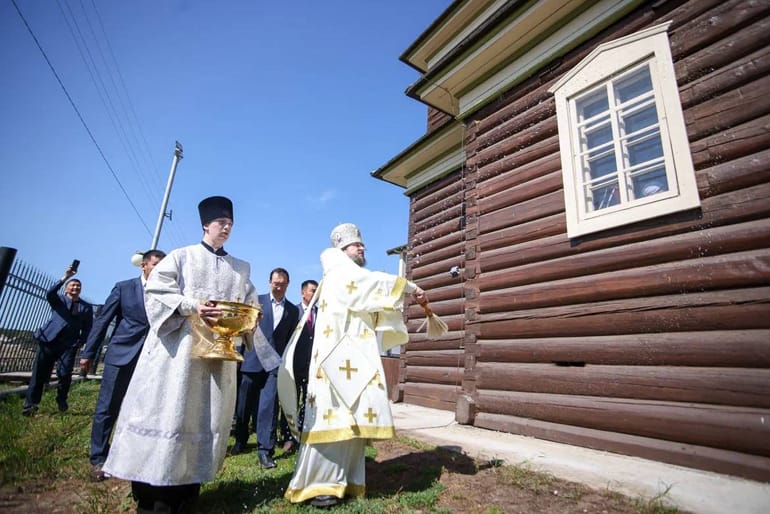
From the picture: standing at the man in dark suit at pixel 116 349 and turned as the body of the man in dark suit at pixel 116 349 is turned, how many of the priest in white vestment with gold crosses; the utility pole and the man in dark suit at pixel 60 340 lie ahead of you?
1

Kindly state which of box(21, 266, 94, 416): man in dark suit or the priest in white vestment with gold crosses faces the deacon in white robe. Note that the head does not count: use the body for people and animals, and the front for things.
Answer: the man in dark suit

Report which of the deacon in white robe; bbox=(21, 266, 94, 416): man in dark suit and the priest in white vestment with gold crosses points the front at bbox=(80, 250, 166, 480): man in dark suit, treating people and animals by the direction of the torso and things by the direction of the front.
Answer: bbox=(21, 266, 94, 416): man in dark suit

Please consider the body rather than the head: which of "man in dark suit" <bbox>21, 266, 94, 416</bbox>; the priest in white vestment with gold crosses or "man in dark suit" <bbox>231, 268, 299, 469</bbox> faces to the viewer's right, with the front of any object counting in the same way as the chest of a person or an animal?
the priest in white vestment with gold crosses

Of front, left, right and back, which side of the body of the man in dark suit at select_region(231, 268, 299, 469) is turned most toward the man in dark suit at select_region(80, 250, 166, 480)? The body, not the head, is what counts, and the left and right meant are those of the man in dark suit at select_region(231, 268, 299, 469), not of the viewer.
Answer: right

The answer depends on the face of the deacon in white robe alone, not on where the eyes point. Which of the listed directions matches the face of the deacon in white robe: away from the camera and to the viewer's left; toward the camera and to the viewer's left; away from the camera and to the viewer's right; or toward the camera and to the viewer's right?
toward the camera and to the viewer's right

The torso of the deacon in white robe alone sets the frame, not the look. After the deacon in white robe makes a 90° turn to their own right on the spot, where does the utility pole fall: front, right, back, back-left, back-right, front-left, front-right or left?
back-right

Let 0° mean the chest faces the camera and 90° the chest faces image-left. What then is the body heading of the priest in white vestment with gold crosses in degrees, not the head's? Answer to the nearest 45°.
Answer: approximately 270°
